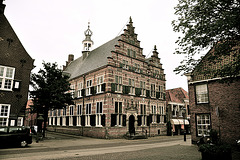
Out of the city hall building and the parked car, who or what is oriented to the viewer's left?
the parked car

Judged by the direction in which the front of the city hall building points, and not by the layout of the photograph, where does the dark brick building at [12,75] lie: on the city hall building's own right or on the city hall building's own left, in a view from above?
on the city hall building's own right

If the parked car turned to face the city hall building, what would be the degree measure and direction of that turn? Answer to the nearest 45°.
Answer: approximately 135° to its right

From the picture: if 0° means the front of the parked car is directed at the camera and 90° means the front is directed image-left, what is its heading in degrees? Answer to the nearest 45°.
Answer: approximately 90°

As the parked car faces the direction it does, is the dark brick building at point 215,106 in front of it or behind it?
behind
